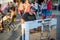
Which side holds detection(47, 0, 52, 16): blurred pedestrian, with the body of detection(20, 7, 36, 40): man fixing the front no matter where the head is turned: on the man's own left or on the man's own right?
on the man's own left

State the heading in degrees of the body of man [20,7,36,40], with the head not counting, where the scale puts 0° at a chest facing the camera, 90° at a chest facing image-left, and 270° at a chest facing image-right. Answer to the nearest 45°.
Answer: approximately 315°
